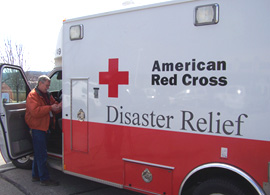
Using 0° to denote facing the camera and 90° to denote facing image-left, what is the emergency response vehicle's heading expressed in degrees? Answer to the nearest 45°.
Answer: approximately 135°

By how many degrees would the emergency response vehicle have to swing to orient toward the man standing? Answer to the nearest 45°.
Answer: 0° — it already faces them

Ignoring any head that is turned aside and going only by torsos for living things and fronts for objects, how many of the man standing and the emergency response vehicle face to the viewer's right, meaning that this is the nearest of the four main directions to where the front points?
1

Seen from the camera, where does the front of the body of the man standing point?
to the viewer's right
